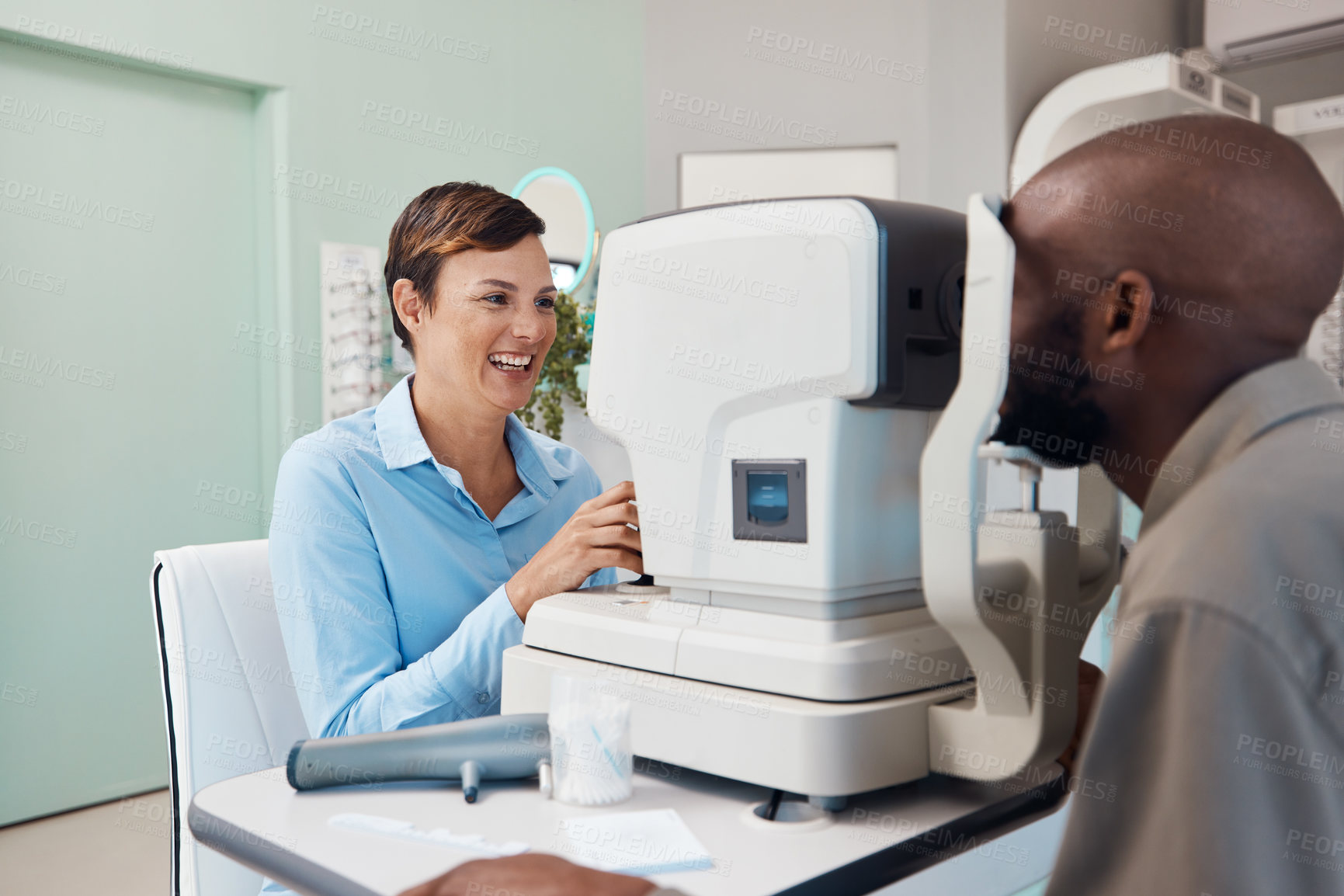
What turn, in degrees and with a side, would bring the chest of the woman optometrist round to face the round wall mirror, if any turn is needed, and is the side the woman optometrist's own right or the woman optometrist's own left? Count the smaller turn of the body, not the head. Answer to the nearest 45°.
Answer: approximately 135° to the woman optometrist's own left

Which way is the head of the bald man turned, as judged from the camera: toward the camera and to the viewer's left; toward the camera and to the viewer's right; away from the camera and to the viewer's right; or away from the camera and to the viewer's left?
away from the camera and to the viewer's left

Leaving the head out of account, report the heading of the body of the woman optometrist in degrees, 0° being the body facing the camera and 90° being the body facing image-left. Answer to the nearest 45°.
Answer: approximately 315°

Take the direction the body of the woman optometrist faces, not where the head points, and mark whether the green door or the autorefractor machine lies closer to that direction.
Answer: the autorefractor machine

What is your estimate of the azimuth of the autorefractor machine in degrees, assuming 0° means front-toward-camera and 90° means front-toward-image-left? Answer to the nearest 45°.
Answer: approximately 315°

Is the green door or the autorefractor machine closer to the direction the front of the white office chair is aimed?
the autorefractor machine
